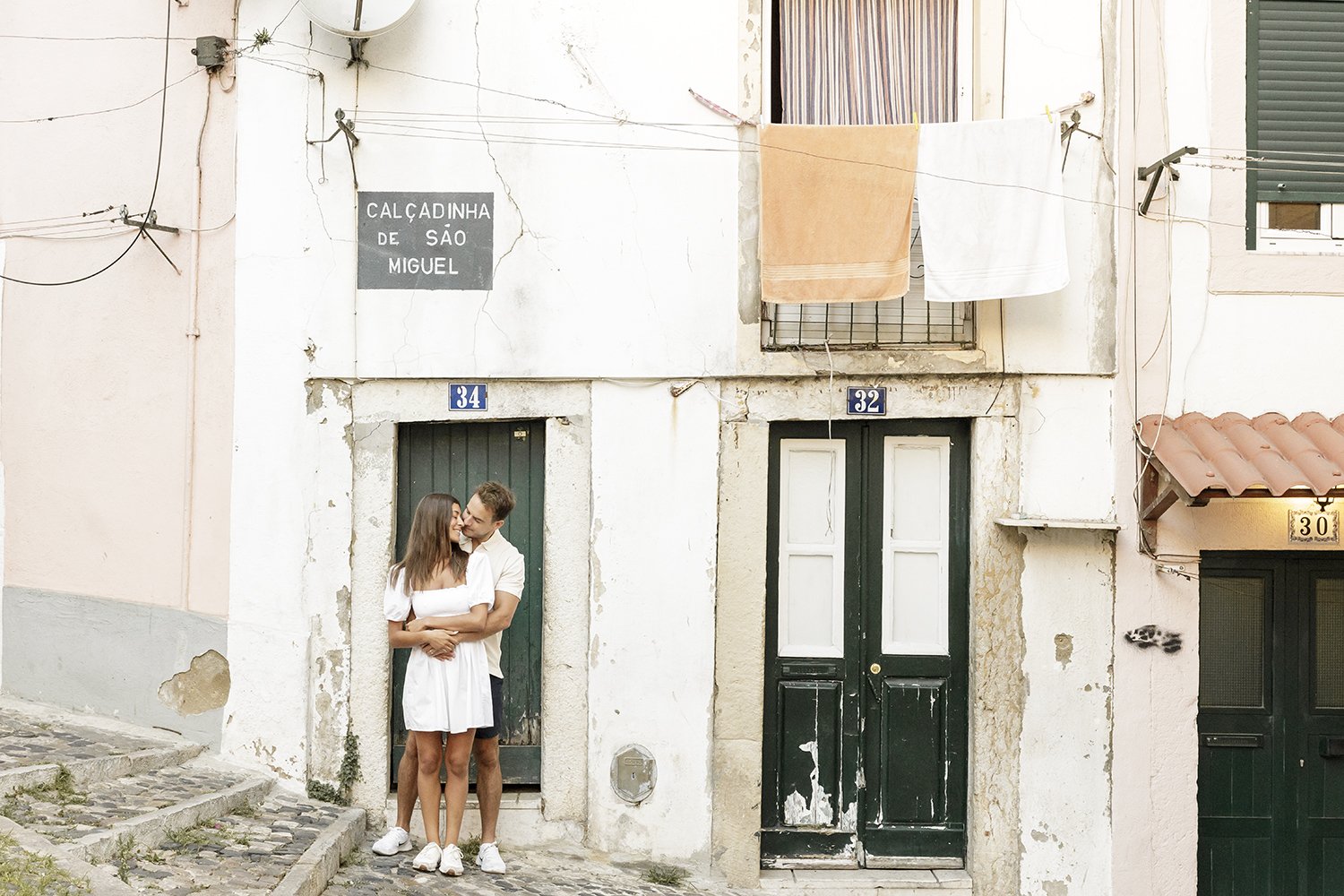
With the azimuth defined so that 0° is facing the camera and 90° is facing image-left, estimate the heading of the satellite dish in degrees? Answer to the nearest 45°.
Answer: approximately 0°

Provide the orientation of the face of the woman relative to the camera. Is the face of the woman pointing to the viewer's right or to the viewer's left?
to the viewer's right

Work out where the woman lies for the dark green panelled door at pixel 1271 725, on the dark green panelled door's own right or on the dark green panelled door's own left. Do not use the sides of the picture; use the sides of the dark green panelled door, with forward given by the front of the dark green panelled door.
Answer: on the dark green panelled door's own right

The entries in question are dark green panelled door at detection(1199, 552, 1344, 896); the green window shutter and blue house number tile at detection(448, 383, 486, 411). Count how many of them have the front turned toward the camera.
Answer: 3

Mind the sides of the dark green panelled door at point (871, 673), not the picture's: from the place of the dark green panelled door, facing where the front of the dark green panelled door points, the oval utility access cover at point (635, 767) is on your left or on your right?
on your right

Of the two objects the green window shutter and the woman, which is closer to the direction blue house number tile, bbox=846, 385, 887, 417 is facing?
the woman
